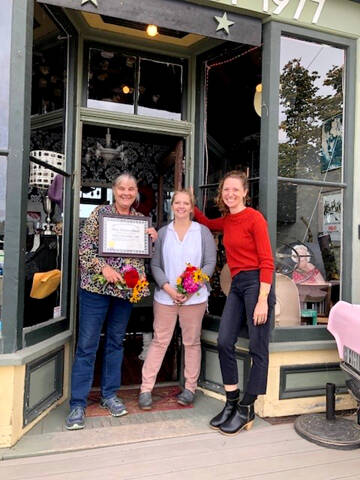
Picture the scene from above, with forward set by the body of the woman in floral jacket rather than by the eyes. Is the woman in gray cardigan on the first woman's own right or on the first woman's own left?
on the first woman's own left

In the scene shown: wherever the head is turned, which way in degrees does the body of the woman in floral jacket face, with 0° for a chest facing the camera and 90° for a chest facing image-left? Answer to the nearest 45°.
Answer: approximately 315°

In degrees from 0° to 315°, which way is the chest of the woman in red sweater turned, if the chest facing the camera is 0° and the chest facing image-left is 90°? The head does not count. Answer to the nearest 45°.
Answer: approximately 45°
